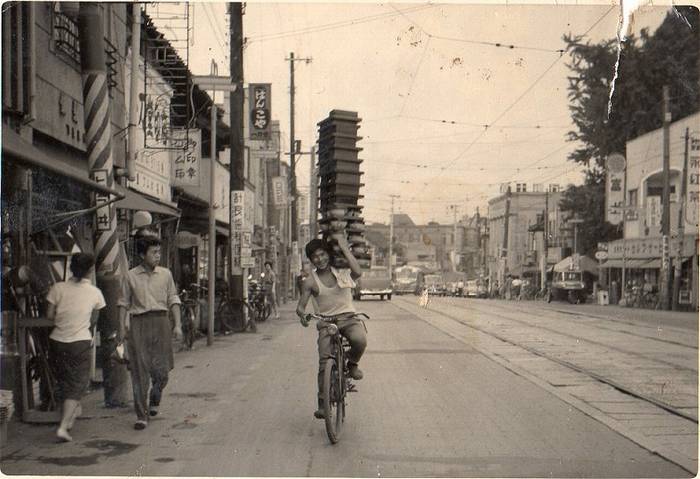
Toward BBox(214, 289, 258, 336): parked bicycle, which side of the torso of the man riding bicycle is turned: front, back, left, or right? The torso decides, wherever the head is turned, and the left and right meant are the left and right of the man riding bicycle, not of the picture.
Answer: back

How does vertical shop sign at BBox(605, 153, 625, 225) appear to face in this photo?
toward the camera

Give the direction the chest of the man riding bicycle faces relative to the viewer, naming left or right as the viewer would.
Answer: facing the viewer

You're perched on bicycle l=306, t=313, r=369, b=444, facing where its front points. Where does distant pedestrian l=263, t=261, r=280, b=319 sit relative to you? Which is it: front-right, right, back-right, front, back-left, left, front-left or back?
back

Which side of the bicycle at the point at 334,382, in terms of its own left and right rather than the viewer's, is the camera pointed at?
front

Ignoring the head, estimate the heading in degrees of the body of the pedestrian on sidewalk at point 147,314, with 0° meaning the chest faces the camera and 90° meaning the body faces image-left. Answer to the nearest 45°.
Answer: approximately 0°

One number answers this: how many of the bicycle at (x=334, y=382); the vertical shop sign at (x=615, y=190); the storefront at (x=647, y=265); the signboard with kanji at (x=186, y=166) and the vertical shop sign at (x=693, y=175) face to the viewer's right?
0

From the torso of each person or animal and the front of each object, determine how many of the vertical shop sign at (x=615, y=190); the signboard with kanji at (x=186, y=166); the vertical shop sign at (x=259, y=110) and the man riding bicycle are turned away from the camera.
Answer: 0

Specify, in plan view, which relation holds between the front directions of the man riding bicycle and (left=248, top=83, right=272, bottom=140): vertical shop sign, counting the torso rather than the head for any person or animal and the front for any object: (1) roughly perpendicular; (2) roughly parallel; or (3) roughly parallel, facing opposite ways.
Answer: roughly parallel

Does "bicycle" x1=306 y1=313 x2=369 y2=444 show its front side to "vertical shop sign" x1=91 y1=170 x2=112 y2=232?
no

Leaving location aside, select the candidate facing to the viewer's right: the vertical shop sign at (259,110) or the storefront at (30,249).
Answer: the storefront

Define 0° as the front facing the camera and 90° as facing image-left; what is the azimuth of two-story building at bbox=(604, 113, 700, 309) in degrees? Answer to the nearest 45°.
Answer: approximately 45°

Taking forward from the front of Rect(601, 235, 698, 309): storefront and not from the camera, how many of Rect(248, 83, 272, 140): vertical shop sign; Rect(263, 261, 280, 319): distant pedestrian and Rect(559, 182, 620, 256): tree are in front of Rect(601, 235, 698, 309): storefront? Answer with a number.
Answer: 2

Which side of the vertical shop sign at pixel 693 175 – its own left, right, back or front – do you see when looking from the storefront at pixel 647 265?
back

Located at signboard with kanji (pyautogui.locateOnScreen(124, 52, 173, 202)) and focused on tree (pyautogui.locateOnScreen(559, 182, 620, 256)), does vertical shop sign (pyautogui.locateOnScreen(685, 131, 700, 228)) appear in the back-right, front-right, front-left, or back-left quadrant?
front-right

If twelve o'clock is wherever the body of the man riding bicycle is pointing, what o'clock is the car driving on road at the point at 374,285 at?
The car driving on road is roughly at 6 o'clock from the man riding bicycle.

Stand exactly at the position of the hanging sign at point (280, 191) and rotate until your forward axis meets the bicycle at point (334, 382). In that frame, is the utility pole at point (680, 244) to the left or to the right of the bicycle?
left
